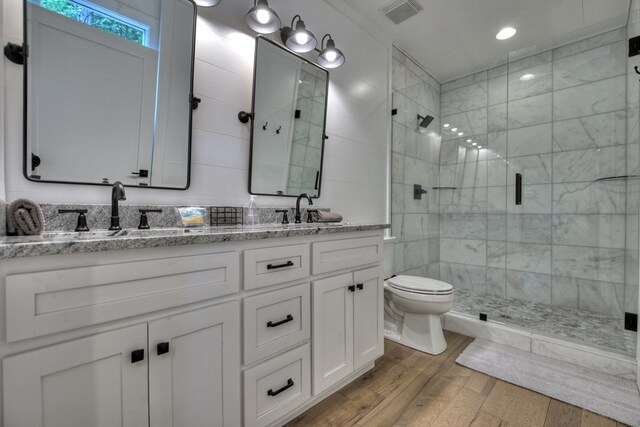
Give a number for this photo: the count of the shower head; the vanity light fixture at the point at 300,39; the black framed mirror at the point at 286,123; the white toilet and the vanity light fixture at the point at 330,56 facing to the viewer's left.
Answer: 0

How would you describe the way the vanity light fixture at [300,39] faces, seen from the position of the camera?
facing the viewer and to the right of the viewer

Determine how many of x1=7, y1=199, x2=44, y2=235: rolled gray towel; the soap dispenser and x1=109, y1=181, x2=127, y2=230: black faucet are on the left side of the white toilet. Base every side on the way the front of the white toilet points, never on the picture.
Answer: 0

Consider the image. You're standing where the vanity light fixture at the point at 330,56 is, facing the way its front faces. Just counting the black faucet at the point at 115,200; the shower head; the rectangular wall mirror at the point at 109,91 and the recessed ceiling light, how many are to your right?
2

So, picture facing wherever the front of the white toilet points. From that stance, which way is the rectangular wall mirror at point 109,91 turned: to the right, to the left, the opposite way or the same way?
the same way

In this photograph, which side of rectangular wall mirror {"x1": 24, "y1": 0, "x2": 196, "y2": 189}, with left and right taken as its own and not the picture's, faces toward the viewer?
front

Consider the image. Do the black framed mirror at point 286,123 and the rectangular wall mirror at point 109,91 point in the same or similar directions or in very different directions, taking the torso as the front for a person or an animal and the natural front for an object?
same or similar directions

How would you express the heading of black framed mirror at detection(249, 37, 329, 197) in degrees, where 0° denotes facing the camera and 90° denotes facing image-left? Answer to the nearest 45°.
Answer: approximately 315°

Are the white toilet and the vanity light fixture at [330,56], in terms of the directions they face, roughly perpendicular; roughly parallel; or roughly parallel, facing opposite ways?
roughly parallel

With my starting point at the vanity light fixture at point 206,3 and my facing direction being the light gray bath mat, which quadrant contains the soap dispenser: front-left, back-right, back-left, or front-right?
front-left

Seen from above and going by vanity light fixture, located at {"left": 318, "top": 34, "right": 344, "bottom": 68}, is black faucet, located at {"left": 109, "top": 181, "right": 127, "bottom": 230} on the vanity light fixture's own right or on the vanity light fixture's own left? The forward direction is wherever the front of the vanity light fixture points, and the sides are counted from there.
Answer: on the vanity light fixture's own right

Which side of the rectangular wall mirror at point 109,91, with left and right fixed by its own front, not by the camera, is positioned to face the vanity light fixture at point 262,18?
left

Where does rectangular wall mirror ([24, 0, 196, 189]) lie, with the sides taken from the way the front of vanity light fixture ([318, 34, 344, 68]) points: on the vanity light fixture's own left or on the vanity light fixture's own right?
on the vanity light fixture's own right

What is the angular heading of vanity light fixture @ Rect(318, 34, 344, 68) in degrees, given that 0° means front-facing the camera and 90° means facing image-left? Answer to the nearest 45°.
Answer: approximately 315°

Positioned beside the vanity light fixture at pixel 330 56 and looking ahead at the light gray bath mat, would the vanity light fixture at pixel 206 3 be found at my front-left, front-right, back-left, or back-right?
back-right

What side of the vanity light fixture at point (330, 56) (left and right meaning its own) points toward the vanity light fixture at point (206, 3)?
right
